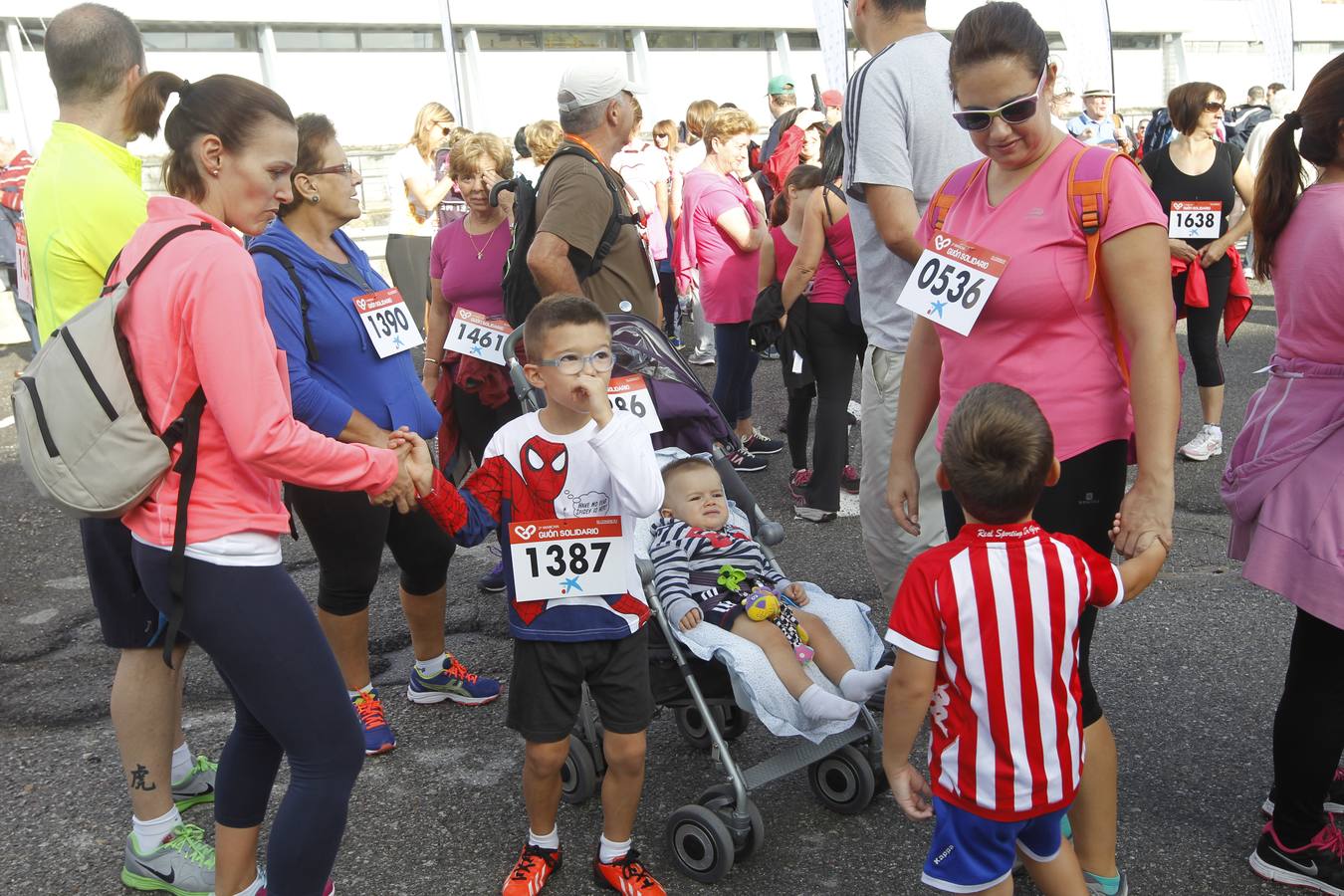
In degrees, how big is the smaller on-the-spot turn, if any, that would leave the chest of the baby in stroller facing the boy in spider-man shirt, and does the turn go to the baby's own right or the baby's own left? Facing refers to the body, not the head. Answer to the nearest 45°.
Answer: approximately 90° to the baby's own right

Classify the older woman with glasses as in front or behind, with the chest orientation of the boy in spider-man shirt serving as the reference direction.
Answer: behind

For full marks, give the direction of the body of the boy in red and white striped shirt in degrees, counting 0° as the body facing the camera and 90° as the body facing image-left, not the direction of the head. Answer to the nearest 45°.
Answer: approximately 180°

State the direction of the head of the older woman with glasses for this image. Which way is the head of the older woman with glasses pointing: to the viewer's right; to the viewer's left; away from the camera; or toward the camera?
to the viewer's right

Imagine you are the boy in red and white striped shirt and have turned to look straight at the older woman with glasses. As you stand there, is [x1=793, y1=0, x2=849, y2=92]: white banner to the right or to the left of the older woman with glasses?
right

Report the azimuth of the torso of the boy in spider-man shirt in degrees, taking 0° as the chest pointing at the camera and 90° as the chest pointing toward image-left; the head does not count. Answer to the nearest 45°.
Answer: approximately 0°

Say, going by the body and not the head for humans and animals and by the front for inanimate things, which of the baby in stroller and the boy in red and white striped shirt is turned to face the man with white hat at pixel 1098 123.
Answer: the boy in red and white striped shirt

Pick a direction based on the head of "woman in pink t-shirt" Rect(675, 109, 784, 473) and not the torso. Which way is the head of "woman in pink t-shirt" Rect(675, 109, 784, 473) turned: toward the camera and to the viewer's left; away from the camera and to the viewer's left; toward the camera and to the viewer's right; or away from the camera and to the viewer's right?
toward the camera and to the viewer's right

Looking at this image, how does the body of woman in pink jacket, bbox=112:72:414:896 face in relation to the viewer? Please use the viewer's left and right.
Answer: facing to the right of the viewer

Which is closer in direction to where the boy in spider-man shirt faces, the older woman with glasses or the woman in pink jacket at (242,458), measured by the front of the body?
the woman in pink jacket

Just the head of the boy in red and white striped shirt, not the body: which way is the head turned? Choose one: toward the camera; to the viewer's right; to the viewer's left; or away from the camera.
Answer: away from the camera

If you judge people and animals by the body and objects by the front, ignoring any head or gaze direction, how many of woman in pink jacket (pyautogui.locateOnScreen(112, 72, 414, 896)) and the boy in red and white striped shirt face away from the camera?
1
